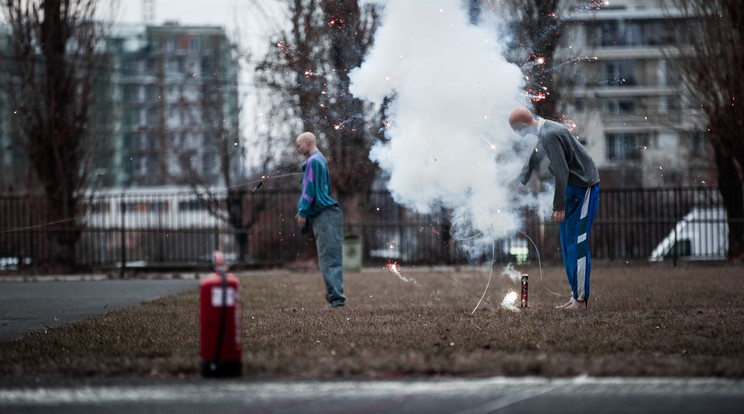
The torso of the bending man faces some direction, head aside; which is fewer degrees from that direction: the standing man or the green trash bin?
the standing man

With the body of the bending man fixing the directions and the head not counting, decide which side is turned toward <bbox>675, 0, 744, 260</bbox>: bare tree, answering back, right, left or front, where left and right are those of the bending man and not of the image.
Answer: right

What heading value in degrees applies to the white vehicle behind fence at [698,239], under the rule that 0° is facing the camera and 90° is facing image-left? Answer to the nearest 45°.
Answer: approximately 90°

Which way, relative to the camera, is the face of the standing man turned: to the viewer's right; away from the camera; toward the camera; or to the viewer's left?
to the viewer's left

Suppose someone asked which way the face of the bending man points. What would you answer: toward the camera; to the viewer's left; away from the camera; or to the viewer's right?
to the viewer's left

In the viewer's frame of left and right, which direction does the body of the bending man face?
facing to the left of the viewer

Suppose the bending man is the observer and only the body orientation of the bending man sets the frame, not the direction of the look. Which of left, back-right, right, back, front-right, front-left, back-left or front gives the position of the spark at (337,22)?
front-right

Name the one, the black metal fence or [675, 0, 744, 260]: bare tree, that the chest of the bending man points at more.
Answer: the black metal fence

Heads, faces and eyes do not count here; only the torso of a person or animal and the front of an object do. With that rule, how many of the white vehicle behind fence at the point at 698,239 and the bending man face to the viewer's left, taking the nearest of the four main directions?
2
